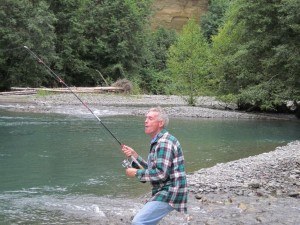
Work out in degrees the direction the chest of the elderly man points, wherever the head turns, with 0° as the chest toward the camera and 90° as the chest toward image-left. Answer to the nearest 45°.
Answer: approximately 90°

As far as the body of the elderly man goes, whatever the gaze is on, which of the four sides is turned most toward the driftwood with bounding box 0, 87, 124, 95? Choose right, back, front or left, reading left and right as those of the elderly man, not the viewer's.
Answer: right
